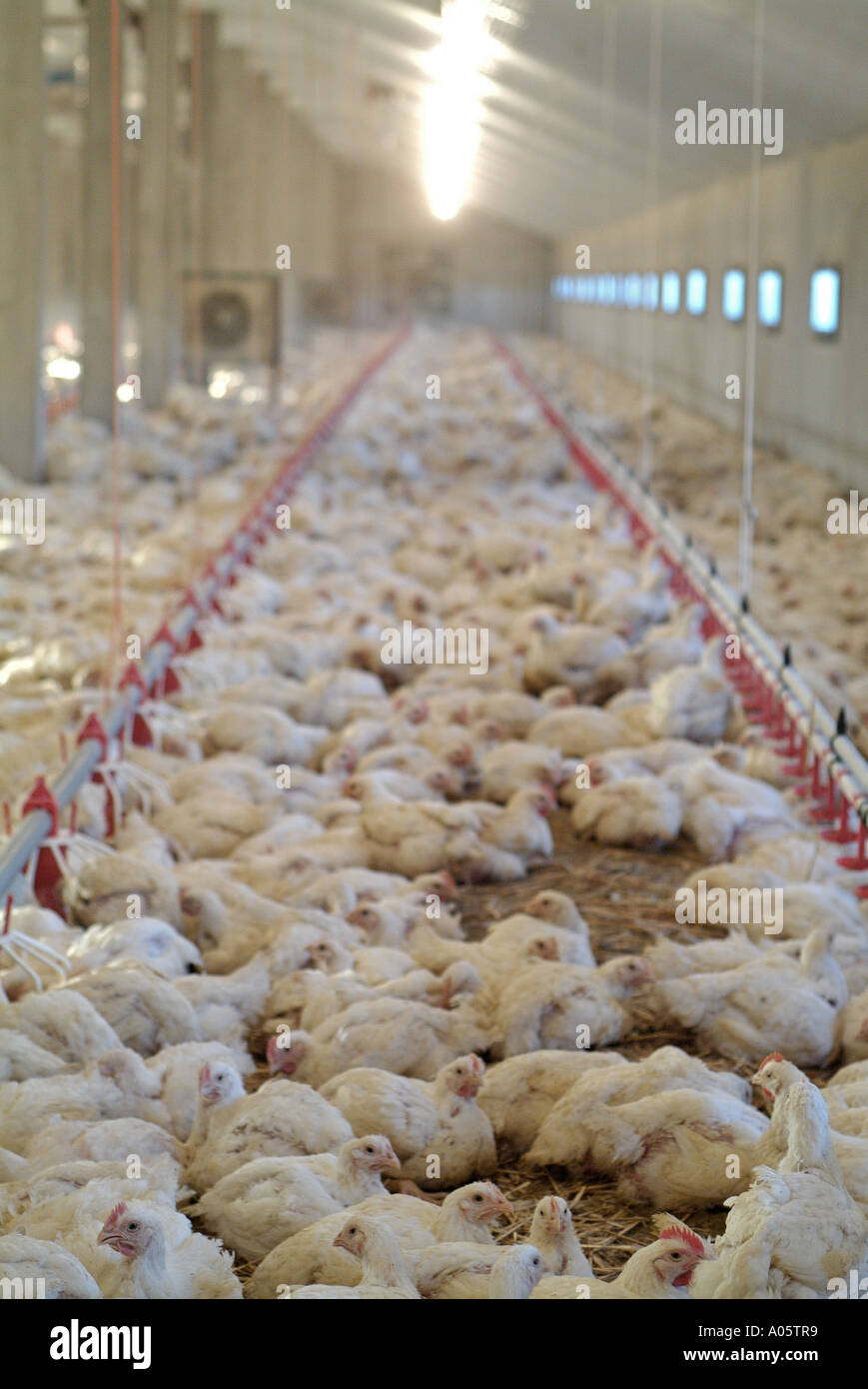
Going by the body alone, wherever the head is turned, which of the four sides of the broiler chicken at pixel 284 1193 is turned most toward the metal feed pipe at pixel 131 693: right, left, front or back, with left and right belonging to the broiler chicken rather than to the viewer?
left

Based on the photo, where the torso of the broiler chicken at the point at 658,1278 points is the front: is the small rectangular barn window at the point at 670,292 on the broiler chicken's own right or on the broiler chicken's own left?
on the broiler chicken's own left

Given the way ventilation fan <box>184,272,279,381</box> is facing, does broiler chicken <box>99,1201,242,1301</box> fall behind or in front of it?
in front

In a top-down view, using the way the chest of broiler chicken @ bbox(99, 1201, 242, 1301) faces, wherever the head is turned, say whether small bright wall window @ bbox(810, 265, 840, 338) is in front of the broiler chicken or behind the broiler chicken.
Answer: behind

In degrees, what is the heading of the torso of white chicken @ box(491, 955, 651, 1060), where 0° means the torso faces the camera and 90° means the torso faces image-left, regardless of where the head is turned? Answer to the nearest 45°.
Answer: approximately 270°

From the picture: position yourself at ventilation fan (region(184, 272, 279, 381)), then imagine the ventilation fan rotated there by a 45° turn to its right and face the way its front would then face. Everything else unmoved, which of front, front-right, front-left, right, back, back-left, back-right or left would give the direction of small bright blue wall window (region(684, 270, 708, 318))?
back-left

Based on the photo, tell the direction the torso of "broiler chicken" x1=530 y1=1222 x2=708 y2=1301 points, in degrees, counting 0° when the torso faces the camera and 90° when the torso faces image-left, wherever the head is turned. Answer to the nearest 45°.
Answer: approximately 270°

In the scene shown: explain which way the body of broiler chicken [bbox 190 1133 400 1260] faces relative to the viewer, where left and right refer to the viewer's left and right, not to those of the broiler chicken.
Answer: facing to the right of the viewer

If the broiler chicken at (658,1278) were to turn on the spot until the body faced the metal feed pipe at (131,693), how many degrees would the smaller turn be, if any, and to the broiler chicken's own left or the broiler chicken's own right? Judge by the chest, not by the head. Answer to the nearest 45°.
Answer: approximately 135° to the broiler chicken's own left

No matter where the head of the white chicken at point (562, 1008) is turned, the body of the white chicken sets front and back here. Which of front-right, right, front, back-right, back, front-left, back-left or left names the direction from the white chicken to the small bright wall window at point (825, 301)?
left

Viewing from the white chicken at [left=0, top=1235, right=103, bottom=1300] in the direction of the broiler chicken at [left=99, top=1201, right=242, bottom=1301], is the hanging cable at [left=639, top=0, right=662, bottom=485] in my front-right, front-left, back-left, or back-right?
front-left
